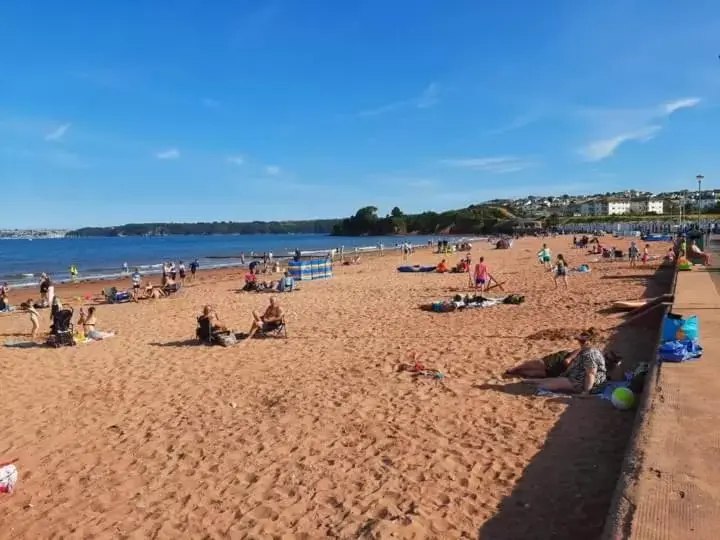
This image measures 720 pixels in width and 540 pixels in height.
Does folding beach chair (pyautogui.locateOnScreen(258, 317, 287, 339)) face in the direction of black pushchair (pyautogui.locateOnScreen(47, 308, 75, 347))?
yes

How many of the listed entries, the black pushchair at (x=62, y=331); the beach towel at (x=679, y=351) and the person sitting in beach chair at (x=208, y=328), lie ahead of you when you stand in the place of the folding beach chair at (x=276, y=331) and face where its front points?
2

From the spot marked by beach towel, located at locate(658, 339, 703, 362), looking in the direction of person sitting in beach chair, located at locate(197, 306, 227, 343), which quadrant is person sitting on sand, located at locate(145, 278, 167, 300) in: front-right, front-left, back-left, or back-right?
front-right

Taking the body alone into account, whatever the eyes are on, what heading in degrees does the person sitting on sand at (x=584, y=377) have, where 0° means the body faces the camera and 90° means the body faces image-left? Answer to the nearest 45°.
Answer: approximately 90°

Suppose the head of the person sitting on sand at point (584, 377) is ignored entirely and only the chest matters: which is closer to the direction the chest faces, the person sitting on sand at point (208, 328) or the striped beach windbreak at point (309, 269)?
the person sitting on sand

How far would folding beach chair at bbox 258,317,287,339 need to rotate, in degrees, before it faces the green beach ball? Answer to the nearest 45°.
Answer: approximately 135° to its left

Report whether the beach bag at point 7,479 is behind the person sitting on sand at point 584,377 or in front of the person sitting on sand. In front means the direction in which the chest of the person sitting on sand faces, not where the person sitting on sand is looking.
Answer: in front

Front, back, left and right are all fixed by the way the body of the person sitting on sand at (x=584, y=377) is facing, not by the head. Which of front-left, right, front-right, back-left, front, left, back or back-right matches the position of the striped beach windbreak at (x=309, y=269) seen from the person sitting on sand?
front-right

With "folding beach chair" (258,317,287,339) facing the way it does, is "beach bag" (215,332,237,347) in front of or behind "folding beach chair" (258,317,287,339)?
in front

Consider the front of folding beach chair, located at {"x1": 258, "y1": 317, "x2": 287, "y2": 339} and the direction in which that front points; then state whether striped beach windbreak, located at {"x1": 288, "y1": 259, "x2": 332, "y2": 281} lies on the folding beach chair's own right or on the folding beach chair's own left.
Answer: on the folding beach chair's own right

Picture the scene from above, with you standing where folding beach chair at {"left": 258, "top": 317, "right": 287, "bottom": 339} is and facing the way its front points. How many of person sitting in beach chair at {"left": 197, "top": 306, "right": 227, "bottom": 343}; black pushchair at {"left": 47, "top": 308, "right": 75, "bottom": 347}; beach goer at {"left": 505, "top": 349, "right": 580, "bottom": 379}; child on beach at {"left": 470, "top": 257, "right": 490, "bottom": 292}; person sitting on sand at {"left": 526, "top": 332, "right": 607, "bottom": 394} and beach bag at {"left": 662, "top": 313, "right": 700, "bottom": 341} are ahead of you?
2

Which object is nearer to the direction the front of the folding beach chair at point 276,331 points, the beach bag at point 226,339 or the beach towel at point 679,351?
the beach bag

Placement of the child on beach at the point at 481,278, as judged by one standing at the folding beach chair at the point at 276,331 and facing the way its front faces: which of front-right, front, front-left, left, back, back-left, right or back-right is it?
back-right

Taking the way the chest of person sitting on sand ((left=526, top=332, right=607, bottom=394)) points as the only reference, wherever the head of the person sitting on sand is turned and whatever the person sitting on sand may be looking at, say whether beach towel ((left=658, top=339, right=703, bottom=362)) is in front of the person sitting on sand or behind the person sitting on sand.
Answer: behind

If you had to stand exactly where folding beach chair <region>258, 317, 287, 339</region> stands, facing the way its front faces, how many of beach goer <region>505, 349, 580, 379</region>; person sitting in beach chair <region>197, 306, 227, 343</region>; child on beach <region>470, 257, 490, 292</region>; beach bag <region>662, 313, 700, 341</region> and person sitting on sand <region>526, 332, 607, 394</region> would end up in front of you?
1

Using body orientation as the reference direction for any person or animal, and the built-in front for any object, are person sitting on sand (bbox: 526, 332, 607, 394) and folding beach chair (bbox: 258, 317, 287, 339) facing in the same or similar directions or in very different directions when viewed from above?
same or similar directions

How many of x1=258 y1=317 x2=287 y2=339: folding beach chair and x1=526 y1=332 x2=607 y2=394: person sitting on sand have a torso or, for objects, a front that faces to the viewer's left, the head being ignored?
2

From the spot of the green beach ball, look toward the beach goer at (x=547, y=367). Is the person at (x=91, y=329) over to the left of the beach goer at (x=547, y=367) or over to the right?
left
